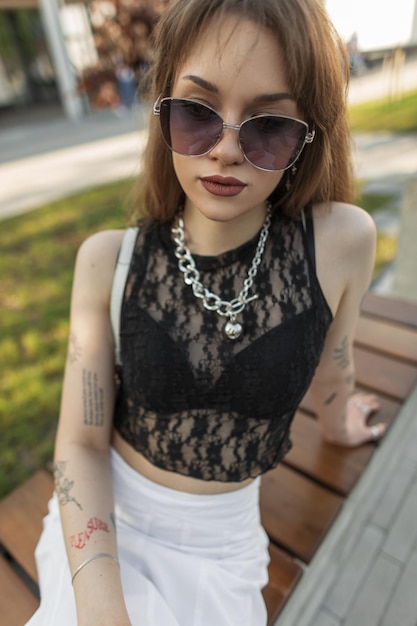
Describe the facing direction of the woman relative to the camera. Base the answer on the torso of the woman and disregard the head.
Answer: toward the camera

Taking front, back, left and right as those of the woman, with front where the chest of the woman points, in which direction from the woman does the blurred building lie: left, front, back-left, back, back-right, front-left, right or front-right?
back

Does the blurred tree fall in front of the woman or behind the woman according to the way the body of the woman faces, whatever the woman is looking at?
behind

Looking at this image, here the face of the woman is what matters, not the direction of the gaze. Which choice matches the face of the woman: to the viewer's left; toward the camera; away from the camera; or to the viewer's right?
toward the camera
